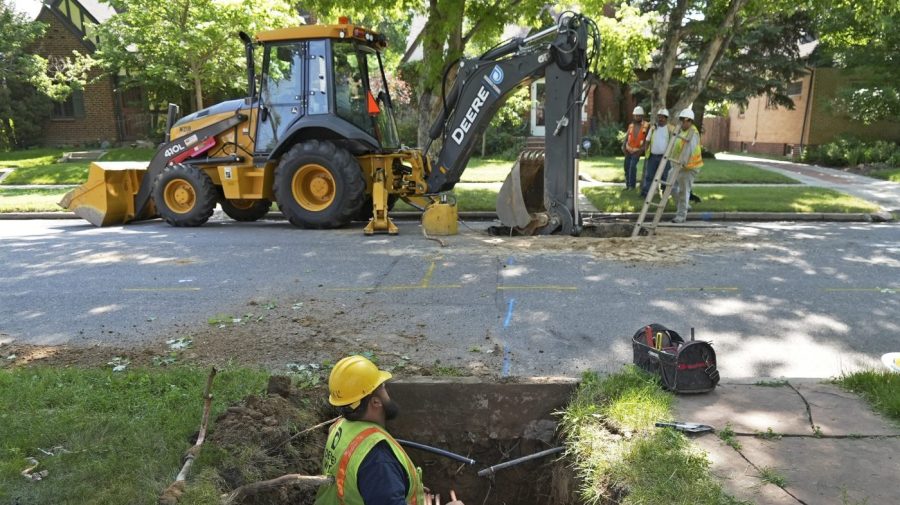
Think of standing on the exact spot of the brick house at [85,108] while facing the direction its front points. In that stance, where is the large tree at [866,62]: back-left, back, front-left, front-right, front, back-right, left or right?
front-left

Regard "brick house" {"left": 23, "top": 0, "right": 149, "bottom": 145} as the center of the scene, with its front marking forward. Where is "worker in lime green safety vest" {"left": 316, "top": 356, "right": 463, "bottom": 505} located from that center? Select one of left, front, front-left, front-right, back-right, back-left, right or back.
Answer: front

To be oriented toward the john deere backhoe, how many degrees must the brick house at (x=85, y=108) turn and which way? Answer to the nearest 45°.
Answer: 0° — it already faces it

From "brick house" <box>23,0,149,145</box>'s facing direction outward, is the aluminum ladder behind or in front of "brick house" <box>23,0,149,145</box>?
in front

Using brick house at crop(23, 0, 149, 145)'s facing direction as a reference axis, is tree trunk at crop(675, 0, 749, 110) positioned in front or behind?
in front

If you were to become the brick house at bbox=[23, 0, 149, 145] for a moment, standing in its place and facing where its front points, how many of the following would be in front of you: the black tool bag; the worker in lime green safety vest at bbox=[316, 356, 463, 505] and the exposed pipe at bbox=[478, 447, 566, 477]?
3

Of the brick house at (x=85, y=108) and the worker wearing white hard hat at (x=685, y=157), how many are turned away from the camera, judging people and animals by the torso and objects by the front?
0

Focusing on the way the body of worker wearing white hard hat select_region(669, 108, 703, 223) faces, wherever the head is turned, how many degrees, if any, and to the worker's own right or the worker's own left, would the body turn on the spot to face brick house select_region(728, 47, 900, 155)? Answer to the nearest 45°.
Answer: approximately 135° to the worker's own right

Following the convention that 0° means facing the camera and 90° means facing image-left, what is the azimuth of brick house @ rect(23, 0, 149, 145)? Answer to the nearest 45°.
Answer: approximately 0°

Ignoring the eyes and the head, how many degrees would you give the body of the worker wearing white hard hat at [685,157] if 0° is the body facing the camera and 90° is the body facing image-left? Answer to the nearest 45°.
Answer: approximately 45°

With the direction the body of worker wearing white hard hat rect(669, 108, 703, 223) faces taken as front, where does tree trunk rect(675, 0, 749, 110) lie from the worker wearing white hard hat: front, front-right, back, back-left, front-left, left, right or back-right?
back-right

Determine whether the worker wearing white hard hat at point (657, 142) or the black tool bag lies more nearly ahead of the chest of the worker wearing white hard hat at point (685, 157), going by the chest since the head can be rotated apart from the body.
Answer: the black tool bag
